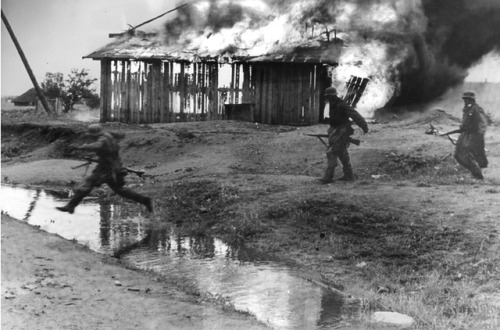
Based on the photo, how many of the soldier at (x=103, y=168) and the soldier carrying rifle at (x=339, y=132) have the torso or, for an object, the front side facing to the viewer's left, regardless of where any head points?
2

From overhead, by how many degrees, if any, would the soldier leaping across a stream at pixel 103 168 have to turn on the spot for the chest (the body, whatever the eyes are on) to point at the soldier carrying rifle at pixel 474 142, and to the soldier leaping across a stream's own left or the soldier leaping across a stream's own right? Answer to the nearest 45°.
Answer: approximately 180°

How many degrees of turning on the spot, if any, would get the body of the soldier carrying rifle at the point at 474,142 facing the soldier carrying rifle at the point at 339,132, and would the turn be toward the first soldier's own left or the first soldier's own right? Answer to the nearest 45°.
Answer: approximately 45° to the first soldier's own right

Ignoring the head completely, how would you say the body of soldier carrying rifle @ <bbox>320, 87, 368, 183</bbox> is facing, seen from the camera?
to the viewer's left

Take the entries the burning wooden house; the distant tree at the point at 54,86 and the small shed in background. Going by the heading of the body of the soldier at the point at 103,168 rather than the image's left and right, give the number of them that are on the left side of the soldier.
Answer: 0

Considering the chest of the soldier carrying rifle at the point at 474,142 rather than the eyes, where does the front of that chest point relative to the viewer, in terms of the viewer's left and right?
facing the viewer and to the left of the viewer

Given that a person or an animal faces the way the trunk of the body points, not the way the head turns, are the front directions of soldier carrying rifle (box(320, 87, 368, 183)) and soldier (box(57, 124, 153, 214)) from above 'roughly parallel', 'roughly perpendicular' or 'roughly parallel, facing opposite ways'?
roughly parallel

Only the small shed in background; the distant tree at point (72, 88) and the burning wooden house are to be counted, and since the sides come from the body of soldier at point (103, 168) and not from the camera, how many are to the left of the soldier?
0

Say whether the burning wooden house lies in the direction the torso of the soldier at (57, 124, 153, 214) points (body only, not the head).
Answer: no

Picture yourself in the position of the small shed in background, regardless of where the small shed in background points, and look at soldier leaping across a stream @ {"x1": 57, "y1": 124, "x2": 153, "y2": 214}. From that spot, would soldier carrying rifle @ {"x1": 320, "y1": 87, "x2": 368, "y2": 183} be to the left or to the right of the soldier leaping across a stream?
left

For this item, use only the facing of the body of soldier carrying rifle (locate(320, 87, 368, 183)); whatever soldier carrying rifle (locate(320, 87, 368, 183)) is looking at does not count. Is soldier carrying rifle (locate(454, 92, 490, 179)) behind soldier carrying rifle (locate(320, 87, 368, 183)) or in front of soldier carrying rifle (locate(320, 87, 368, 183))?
behind

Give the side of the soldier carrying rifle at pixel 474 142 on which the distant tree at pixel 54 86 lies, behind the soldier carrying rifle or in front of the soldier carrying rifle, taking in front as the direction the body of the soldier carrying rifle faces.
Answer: in front

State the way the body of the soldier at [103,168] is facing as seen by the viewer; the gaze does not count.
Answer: to the viewer's left
